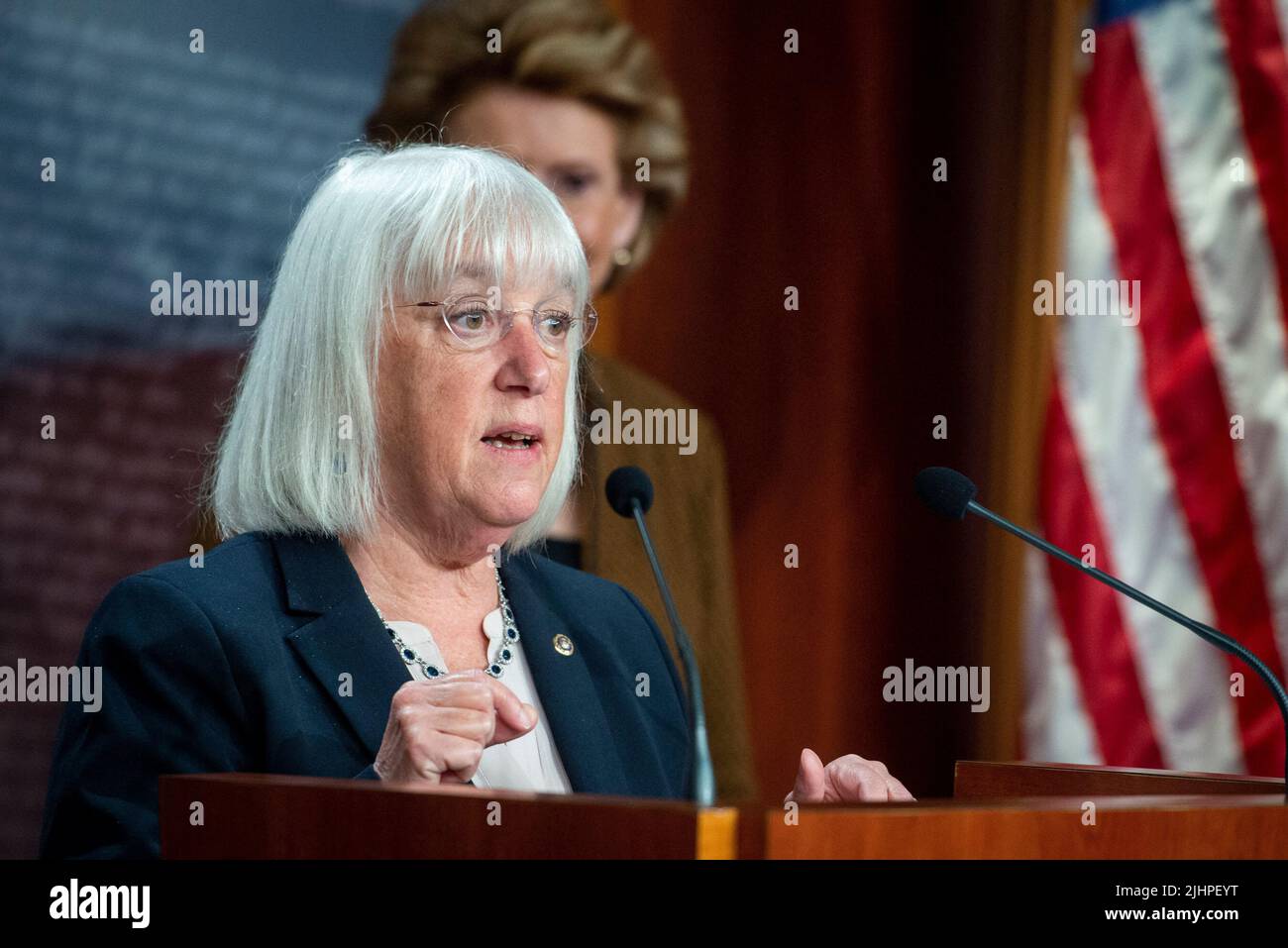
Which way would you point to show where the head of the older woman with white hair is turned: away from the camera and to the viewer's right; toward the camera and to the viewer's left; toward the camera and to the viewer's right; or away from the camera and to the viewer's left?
toward the camera and to the viewer's right

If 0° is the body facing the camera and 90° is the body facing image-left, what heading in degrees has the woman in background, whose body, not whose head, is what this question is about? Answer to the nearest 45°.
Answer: approximately 45°

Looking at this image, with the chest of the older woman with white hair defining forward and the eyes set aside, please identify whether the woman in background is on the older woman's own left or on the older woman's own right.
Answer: on the older woman's own left

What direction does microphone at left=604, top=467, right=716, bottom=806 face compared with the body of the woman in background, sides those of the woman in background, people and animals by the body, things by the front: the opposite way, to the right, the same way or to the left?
to the right

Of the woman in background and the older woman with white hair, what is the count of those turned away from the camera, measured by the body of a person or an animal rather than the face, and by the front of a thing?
0

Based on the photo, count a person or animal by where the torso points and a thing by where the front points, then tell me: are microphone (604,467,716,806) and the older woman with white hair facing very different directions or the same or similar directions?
very different directions

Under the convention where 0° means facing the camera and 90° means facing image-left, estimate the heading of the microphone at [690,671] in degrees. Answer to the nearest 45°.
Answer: approximately 135°

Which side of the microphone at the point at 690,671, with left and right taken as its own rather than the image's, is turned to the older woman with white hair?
front

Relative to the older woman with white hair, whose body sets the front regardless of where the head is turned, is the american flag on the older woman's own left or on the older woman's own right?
on the older woman's own left

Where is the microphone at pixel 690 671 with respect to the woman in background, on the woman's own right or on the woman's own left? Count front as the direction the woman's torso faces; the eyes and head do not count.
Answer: on the woman's own left

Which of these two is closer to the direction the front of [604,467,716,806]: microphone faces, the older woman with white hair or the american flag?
the older woman with white hair

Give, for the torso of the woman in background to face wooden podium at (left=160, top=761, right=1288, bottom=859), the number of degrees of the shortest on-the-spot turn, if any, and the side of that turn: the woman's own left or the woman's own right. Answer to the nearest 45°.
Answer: approximately 45° to the woman's own left

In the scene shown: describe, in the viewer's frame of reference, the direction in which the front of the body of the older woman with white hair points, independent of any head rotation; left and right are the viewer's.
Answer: facing the viewer and to the right of the viewer
